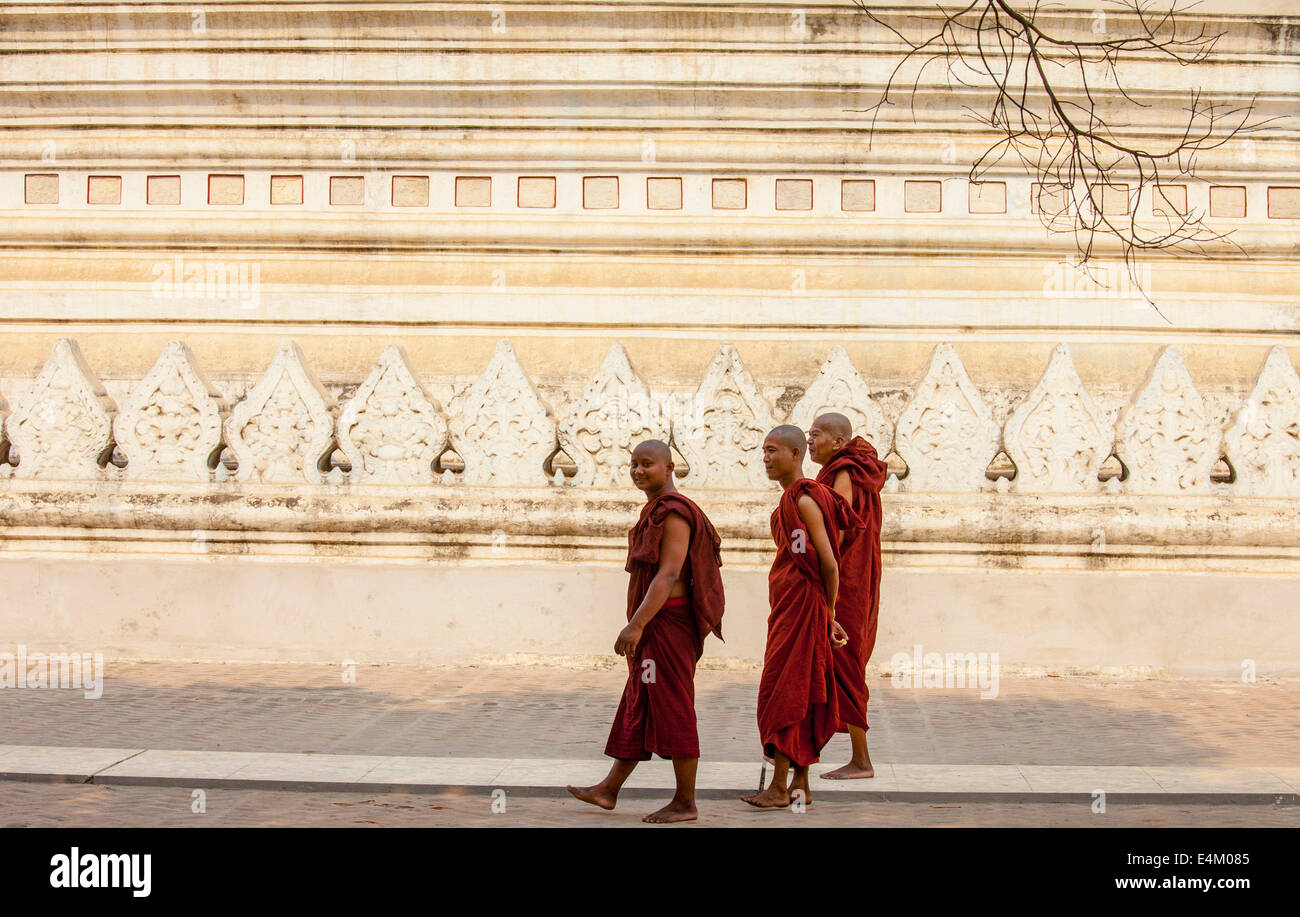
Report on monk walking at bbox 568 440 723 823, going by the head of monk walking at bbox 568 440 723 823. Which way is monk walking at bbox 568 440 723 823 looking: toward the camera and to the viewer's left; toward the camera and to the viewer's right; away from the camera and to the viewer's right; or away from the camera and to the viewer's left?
toward the camera and to the viewer's left

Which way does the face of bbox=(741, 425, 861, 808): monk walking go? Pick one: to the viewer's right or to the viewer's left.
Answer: to the viewer's left

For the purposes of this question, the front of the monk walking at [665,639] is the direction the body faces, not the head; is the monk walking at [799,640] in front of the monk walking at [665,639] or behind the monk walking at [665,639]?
behind

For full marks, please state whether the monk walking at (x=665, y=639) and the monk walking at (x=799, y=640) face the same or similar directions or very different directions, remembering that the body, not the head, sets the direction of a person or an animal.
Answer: same or similar directions

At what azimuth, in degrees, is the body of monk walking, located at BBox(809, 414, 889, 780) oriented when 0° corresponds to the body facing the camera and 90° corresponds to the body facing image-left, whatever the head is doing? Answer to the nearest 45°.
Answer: approximately 90°

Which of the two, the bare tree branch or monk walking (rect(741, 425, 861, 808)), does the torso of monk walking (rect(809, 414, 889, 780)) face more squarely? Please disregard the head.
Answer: the monk walking

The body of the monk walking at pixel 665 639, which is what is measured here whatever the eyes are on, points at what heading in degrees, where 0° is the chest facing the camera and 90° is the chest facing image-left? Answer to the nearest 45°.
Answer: approximately 90°

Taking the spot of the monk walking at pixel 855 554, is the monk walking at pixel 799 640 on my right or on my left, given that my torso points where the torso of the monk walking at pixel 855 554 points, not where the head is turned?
on my left

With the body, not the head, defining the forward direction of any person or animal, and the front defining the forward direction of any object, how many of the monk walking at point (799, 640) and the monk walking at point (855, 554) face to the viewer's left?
2

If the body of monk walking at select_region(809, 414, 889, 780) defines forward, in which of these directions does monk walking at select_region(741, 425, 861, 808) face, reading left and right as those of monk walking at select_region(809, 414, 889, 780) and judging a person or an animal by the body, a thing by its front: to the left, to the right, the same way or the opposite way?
the same way

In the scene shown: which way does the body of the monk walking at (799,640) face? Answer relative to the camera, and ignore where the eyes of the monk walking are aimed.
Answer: to the viewer's left

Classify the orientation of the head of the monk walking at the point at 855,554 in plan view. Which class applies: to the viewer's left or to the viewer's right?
to the viewer's left
